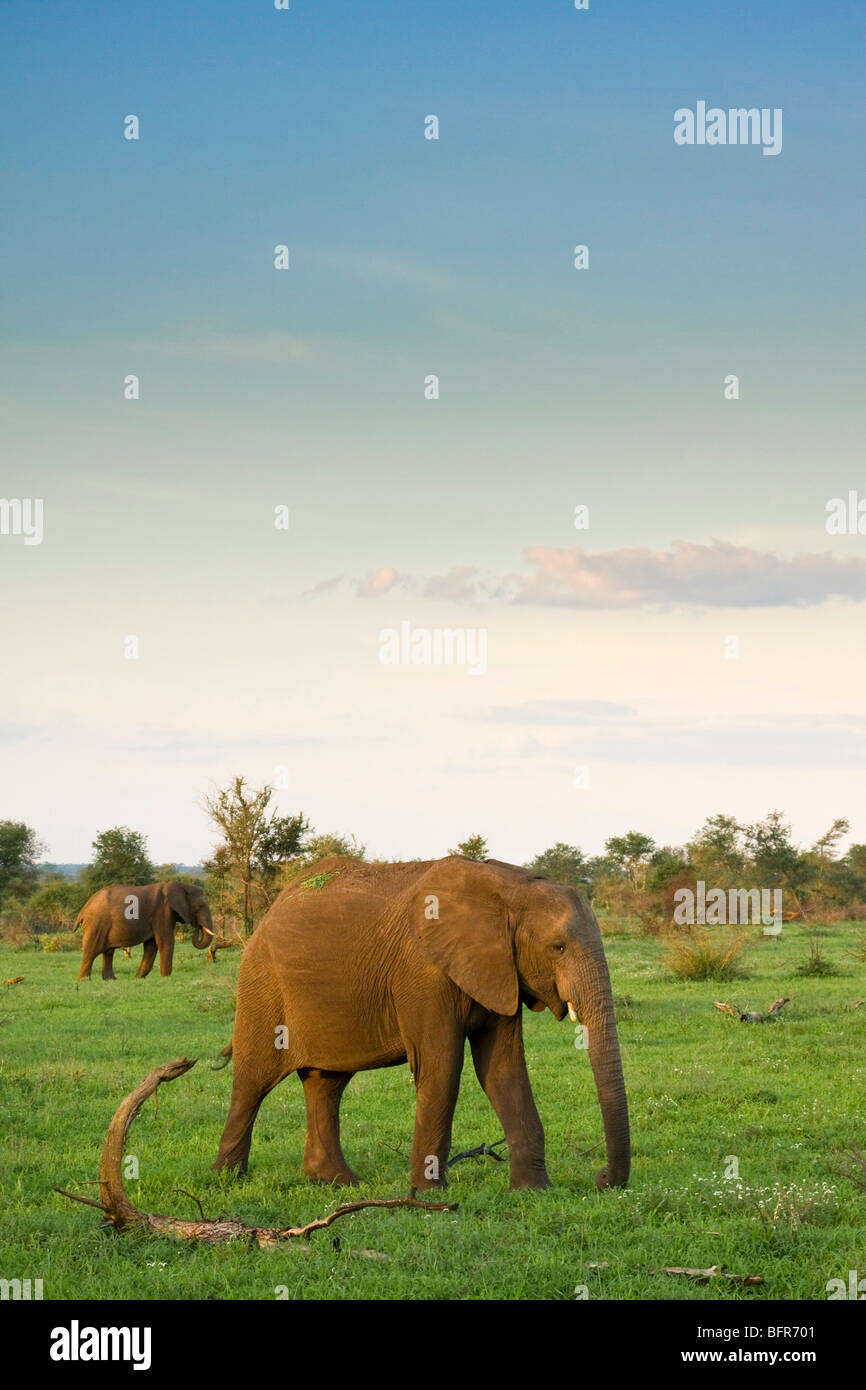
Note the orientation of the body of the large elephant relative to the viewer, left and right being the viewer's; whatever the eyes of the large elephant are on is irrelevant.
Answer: facing to the right of the viewer

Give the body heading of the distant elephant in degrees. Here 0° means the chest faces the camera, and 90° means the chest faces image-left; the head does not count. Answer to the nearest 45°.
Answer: approximately 270°

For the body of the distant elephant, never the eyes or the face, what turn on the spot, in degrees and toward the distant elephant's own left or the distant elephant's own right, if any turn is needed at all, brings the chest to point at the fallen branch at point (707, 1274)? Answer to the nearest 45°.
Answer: approximately 90° to the distant elephant's own right

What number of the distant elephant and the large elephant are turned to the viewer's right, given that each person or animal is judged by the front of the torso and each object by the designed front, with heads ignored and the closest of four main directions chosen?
2

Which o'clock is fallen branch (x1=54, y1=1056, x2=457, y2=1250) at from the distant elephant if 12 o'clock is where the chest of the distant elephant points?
The fallen branch is roughly at 3 o'clock from the distant elephant.

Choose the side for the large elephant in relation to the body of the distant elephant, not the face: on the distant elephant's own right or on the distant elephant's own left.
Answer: on the distant elephant's own right
